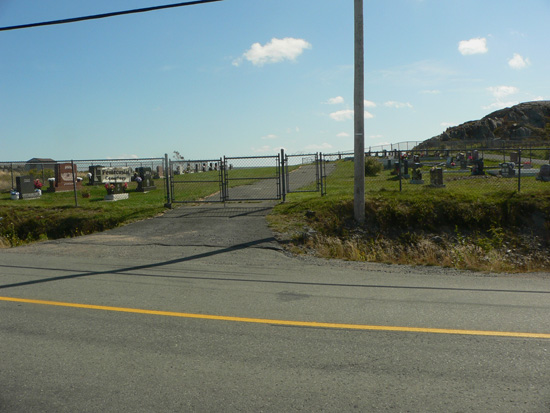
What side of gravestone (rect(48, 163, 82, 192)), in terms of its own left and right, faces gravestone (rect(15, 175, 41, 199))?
right

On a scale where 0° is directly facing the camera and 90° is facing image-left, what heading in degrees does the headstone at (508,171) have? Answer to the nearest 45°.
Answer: approximately 45°

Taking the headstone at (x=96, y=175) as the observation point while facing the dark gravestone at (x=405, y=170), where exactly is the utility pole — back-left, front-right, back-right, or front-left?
front-right

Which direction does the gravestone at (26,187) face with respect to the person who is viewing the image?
facing the viewer and to the right of the viewer

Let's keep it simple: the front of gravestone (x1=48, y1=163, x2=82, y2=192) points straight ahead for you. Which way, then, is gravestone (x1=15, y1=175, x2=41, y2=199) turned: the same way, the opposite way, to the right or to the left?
the same way

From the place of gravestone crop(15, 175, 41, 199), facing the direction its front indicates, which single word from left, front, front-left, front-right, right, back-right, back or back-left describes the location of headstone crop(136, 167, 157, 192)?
front-left

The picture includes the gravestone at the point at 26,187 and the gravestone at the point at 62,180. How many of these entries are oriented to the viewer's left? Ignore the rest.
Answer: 0

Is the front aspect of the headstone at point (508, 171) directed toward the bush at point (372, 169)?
no

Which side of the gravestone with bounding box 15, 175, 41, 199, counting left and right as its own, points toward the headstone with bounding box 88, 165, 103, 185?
left

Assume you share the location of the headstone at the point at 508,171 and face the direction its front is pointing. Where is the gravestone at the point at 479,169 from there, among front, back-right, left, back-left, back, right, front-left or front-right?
right

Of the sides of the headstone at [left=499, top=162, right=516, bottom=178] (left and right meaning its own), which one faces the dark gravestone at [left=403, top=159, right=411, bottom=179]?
right
